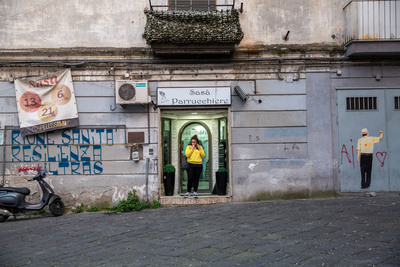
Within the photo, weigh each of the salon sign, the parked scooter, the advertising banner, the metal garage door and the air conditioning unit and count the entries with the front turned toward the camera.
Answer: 4

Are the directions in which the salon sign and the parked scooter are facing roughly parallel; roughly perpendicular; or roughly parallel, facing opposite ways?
roughly perpendicular

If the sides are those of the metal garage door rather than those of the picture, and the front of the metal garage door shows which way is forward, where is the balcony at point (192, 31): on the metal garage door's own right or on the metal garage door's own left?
on the metal garage door's own right

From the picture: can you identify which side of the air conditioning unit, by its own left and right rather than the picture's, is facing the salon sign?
left

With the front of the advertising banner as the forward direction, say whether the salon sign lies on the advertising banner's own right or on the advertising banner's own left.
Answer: on the advertising banner's own left

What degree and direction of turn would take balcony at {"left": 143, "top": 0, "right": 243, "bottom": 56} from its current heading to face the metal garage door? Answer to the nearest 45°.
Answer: approximately 90° to its left
